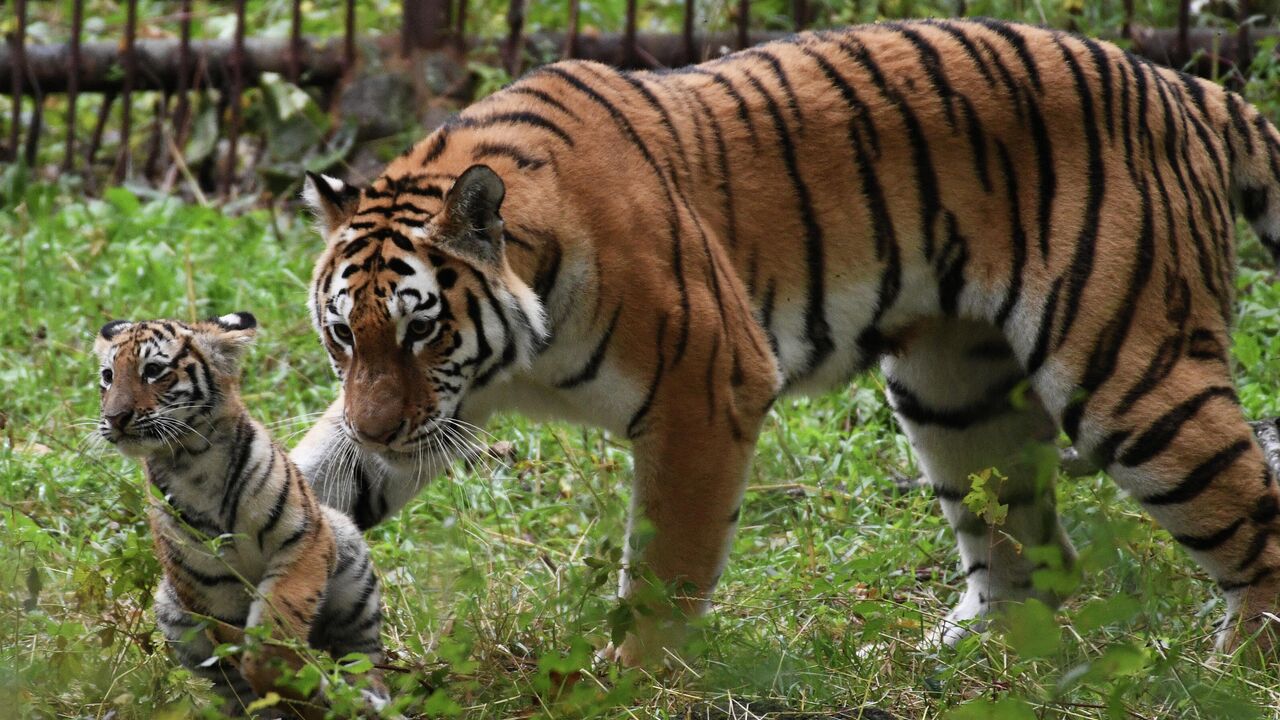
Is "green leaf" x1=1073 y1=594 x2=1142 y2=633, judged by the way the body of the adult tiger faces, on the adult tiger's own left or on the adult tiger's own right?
on the adult tiger's own left

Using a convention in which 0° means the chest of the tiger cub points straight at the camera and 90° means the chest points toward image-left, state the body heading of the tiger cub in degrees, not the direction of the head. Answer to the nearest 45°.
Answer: approximately 45°

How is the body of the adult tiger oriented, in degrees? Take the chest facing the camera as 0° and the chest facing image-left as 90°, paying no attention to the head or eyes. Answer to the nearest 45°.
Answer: approximately 90°

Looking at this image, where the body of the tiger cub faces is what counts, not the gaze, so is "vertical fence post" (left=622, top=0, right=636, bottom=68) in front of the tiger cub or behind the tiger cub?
behind

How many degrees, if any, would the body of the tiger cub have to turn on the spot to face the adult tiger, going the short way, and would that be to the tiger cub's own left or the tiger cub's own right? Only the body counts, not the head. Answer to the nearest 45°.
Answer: approximately 135° to the tiger cub's own left

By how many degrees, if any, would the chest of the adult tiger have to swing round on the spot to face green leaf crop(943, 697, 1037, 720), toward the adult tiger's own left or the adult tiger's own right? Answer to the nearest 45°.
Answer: approximately 90° to the adult tiger's own left

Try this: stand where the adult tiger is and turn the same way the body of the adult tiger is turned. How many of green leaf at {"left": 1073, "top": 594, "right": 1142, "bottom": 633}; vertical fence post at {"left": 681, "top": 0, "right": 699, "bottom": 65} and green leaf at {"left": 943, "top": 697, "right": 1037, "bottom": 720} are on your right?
1

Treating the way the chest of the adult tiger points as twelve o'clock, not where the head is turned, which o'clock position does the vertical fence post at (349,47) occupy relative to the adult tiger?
The vertical fence post is roughly at 2 o'clock from the adult tiger.

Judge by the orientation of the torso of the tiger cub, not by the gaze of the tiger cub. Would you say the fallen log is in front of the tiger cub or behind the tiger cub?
behind

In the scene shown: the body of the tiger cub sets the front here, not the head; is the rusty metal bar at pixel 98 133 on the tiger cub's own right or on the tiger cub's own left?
on the tiger cub's own right
